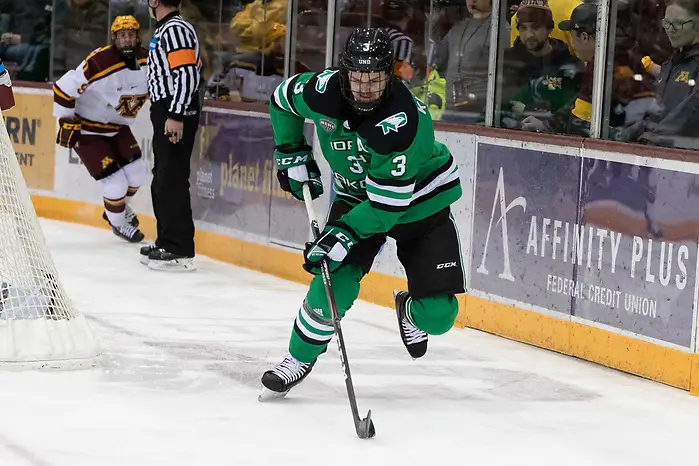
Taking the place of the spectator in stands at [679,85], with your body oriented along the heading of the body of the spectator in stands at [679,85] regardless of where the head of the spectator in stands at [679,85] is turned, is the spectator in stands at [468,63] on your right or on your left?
on your right

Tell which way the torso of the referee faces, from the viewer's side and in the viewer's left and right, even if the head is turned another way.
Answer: facing to the left of the viewer

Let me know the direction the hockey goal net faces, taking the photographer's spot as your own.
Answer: facing to the left of the viewer

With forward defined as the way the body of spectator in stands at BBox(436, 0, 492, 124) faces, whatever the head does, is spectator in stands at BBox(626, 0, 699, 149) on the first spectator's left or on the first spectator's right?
on the first spectator's left

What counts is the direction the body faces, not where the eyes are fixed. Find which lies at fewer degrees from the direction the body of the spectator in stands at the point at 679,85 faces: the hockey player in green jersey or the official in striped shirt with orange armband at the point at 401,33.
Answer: the hockey player in green jersey

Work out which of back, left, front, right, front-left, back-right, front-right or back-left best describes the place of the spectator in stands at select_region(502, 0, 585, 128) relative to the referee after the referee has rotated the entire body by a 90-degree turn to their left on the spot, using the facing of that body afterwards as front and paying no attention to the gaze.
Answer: front-left

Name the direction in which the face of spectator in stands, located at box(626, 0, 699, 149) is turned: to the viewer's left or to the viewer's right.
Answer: to the viewer's left

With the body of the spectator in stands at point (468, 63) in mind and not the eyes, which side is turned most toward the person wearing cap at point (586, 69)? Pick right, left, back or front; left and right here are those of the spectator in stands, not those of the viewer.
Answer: left

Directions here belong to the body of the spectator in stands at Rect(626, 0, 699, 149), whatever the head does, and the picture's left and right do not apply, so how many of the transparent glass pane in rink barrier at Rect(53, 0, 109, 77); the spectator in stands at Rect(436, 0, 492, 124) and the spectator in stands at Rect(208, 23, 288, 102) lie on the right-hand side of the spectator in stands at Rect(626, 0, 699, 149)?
3

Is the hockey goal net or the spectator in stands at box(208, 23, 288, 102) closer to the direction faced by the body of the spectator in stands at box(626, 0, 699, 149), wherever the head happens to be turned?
the hockey goal net
